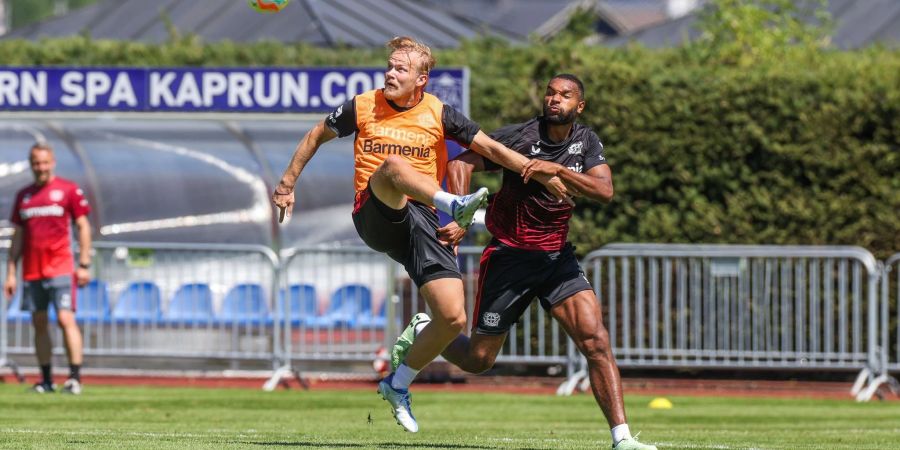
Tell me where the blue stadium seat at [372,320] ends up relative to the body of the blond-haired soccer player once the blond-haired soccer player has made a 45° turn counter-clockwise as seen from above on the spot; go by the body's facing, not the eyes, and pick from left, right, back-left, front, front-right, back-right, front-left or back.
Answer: back-left

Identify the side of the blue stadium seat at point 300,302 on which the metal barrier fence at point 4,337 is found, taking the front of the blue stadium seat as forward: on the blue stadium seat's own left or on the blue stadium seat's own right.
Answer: on the blue stadium seat's own right

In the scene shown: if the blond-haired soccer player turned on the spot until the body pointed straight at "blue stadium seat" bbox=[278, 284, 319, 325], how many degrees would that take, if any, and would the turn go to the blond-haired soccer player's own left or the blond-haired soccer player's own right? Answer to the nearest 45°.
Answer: approximately 180°

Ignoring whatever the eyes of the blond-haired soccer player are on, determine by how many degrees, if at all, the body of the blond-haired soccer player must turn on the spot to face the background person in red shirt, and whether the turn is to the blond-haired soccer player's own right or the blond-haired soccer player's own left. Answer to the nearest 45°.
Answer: approximately 135° to the blond-haired soccer player's own right

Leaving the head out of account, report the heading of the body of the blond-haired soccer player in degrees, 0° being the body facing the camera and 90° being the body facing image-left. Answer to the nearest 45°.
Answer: approximately 0°
